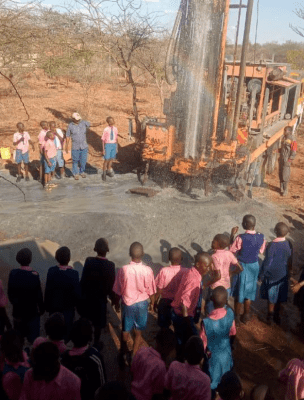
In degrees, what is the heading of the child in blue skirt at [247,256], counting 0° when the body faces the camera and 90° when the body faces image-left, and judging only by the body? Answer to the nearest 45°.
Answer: approximately 180°

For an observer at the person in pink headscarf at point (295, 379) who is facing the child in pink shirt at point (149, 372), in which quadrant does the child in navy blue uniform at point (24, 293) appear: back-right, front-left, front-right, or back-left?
front-right

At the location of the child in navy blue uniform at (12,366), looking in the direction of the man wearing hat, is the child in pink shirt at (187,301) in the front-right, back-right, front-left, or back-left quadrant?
front-right

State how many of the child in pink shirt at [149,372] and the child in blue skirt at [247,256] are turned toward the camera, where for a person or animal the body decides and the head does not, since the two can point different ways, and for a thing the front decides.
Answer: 0

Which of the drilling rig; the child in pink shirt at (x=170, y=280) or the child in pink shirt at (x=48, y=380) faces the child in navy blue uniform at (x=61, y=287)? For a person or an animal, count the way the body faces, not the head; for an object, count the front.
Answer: the child in pink shirt at (x=48, y=380)

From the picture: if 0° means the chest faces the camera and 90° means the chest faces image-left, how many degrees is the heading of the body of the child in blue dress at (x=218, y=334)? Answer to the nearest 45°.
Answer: approximately 180°

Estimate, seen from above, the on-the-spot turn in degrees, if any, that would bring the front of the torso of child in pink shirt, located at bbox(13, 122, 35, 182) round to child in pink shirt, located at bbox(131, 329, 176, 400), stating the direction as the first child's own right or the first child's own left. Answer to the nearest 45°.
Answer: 0° — they already face them

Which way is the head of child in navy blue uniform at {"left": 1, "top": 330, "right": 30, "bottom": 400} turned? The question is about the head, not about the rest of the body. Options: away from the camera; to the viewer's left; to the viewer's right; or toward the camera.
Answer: away from the camera

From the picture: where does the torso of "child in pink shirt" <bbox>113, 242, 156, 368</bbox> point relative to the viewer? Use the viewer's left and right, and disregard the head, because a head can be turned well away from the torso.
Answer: facing away from the viewer

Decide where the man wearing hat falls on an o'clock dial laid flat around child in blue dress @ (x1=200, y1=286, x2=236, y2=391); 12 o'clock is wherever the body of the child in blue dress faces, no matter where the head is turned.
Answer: The man wearing hat is roughly at 11 o'clock from the child in blue dress.

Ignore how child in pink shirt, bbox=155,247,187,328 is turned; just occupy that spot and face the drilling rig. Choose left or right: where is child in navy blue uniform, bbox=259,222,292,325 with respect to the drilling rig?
right

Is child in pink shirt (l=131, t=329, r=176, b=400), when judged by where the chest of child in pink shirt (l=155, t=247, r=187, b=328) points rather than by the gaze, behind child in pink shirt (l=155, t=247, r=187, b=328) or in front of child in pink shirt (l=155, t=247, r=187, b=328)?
behind

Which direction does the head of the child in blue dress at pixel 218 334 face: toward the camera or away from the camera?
away from the camera

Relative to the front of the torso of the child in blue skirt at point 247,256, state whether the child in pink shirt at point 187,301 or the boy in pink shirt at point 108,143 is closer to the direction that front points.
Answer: the boy in pink shirt

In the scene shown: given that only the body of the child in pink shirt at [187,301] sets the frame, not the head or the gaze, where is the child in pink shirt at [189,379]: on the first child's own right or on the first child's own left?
on the first child's own right

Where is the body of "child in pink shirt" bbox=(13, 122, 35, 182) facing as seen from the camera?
toward the camera
